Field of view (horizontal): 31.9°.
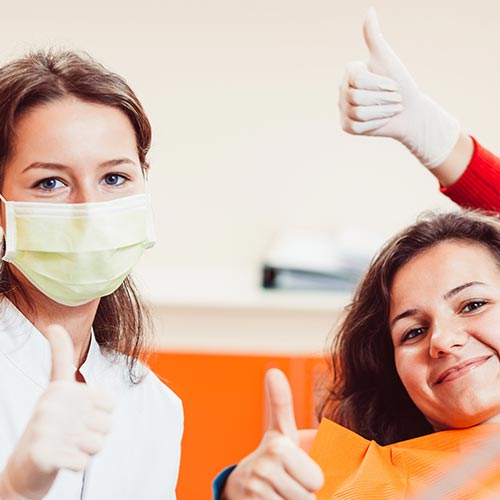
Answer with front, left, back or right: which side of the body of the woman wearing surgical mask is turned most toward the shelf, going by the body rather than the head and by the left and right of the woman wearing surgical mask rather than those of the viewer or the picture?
back

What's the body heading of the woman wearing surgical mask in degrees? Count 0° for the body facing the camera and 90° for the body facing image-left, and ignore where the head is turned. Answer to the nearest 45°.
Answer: approximately 0°

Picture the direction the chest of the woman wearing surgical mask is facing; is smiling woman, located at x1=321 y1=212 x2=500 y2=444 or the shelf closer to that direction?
the smiling woman

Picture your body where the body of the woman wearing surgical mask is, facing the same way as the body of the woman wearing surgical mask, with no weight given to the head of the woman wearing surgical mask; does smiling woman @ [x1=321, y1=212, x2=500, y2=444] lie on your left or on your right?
on your left
